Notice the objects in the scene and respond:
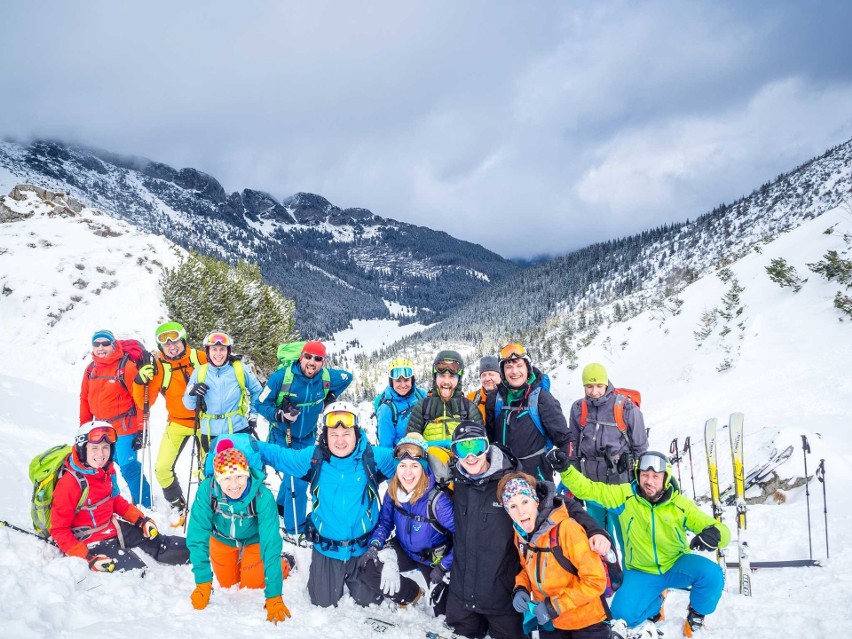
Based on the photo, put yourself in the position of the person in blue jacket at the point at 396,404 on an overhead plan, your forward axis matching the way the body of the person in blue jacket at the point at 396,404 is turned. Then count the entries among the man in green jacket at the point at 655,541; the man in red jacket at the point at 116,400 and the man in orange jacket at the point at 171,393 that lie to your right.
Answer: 2

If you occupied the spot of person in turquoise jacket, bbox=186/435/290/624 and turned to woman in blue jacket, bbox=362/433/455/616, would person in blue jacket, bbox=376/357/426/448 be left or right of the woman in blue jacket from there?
left

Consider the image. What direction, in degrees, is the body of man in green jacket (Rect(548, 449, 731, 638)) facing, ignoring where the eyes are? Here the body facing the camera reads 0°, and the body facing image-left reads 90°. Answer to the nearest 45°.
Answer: approximately 0°

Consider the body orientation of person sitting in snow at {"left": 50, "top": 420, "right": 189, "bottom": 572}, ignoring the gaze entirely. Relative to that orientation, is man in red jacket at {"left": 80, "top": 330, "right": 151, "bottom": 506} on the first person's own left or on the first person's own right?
on the first person's own left

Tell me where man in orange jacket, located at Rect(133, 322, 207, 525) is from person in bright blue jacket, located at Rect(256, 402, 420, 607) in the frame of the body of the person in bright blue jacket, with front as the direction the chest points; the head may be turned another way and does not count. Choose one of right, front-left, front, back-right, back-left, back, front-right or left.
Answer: back-right
